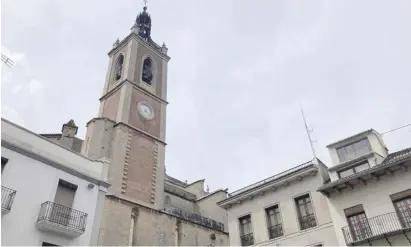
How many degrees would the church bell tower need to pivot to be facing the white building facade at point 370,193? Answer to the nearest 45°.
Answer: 0° — it already faces it

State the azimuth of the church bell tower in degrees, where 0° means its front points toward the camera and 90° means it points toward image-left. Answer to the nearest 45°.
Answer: approximately 315°
